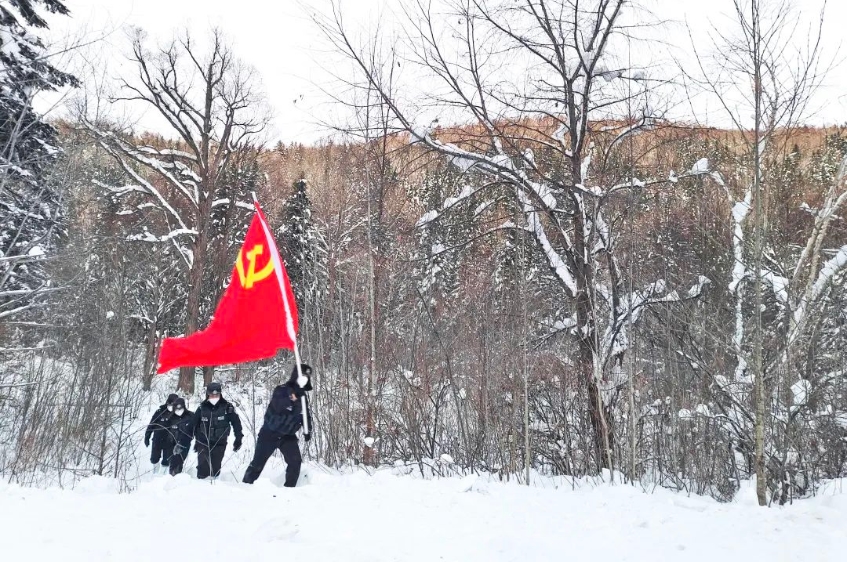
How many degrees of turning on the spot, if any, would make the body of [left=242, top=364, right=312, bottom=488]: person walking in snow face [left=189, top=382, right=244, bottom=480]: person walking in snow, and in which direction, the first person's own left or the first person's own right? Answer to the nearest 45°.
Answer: approximately 180°

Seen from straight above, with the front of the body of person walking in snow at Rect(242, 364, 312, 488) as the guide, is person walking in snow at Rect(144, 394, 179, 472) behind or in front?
behind

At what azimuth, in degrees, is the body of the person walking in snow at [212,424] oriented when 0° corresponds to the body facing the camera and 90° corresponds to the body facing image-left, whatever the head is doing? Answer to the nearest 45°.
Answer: approximately 0°

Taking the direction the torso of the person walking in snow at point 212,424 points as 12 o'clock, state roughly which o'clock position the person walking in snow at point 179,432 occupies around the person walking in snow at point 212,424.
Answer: the person walking in snow at point 179,432 is roughly at 5 o'clock from the person walking in snow at point 212,424.

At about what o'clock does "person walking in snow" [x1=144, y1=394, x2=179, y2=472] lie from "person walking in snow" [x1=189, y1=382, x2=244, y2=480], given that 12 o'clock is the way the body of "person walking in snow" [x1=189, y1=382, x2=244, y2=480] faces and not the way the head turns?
"person walking in snow" [x1=144, y1=394, x2=179, y2=472] is roughly at 5 o'clock from "person walking in snow" [x1=189, y1=382, x2=244, y2=480].

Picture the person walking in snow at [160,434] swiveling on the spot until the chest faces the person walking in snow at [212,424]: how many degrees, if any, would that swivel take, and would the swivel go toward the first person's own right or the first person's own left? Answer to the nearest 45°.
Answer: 0° — they already face them
